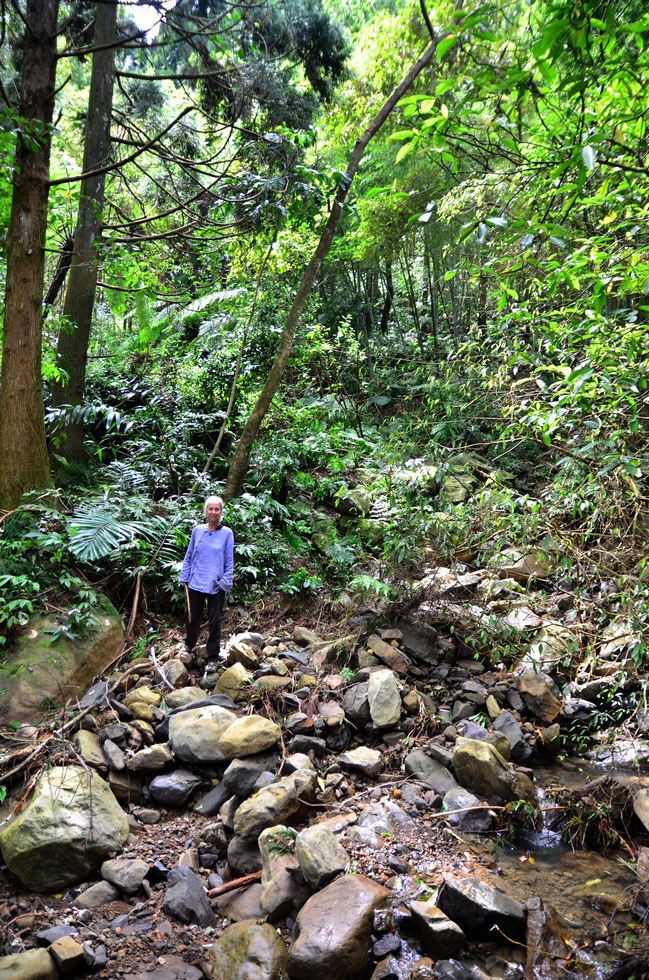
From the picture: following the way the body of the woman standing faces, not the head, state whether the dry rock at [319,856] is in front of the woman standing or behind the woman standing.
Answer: in front

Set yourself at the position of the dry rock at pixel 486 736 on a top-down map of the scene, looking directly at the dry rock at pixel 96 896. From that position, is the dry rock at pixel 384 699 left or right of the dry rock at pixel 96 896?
right

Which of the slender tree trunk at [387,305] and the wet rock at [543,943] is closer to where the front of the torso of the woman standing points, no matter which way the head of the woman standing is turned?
the wet rock

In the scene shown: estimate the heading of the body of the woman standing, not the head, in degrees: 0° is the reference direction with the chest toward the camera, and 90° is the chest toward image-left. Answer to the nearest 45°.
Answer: approximately 0°

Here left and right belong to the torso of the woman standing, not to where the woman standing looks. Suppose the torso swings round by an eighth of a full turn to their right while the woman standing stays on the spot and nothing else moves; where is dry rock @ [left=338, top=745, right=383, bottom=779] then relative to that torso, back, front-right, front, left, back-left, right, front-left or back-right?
left

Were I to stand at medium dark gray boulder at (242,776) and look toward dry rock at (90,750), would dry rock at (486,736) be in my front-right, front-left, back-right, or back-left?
back-right

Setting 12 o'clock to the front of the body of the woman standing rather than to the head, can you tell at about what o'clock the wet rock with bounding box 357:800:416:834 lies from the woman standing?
The wet rock is roughly at 11 o'clock from the woman standing.

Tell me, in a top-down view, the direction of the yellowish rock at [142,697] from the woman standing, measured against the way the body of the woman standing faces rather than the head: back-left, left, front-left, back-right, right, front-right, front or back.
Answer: front-right

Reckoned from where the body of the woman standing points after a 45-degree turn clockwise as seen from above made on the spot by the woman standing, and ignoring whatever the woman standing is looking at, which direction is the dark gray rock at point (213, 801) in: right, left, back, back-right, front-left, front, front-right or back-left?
front-left
